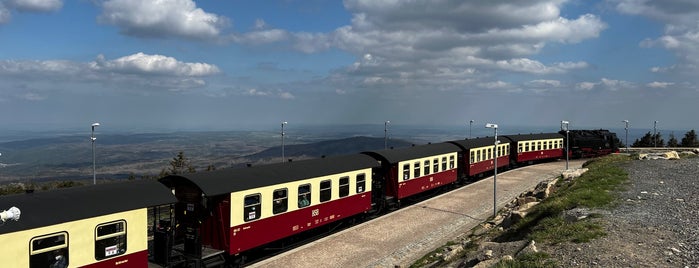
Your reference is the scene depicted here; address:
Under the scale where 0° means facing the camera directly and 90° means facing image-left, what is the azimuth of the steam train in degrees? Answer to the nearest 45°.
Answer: approximately 225°
